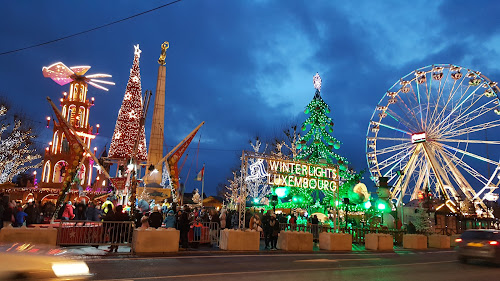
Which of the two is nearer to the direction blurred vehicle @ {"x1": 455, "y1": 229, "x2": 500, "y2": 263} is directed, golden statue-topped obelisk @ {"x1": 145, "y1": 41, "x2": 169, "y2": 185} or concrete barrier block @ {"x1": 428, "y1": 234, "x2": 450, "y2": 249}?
the concrete barrier block
